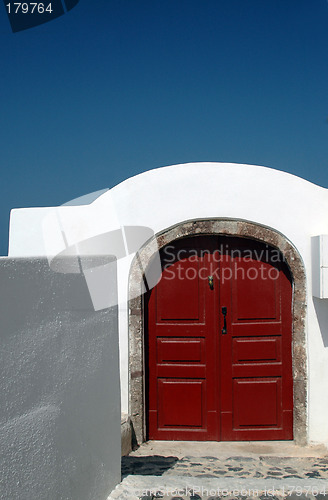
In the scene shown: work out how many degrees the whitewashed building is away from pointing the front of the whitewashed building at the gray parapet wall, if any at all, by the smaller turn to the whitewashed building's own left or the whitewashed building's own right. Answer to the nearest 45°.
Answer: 0° — it already faces it

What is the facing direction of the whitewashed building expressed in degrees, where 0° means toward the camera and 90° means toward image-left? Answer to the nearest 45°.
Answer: approximately 0°
